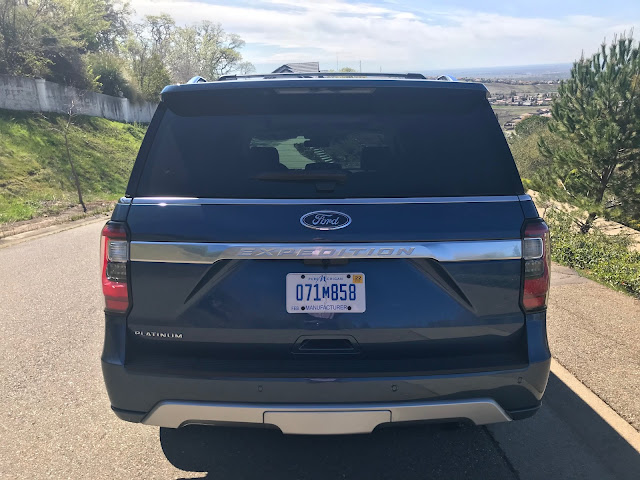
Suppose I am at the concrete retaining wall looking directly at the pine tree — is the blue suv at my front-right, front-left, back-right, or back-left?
front-right

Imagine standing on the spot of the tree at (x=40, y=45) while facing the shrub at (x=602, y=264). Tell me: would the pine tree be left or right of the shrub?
left

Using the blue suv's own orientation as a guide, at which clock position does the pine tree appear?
The pine tree is roughly at 1 o'clock from the blue suv.

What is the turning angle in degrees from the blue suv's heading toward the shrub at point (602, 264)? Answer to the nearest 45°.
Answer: approximately 45° to its right

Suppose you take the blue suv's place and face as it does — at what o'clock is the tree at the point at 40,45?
The tree is roughly at 11 o'clock from the blue suv.

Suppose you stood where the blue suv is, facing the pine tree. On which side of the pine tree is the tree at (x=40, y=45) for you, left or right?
left

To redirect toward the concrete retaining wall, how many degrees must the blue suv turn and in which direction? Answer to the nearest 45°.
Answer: approximately 45° to its left

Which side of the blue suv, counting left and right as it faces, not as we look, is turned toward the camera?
back
